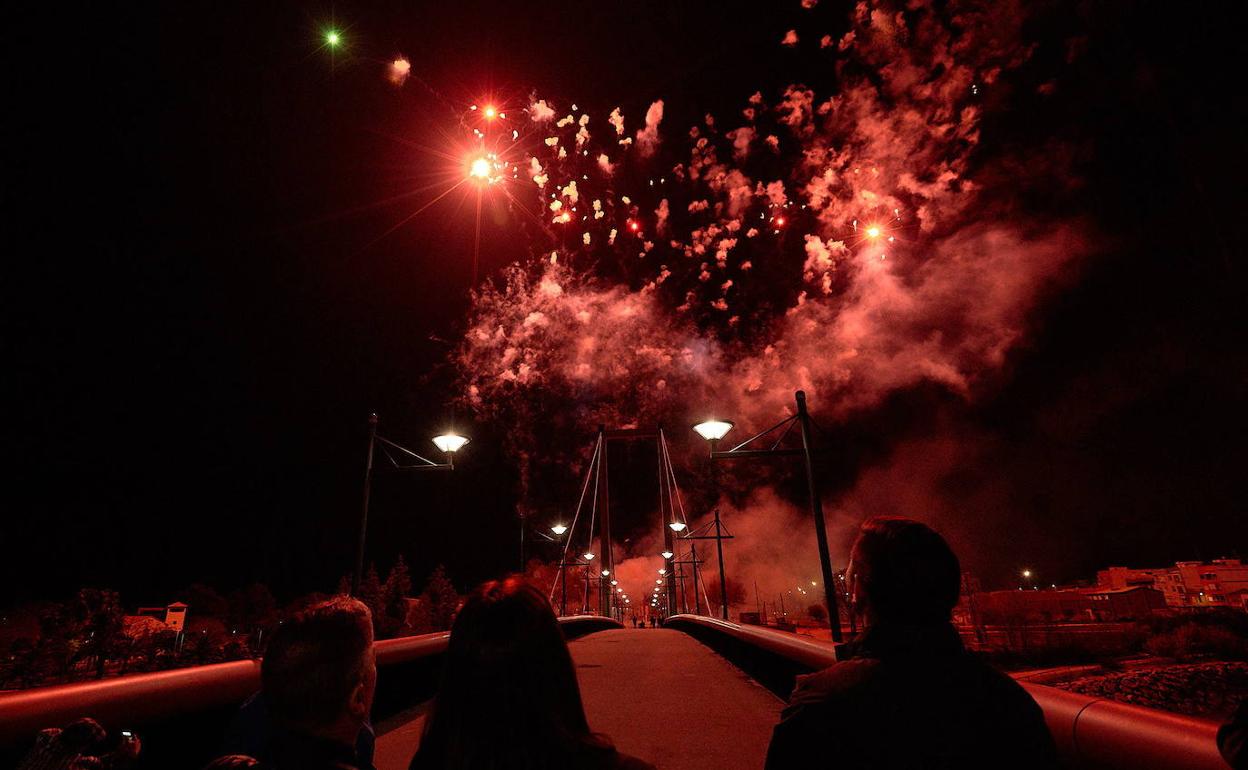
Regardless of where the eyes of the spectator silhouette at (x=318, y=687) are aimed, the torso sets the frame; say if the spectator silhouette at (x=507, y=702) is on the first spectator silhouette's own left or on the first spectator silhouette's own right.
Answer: on the first spectator silhouette's own right

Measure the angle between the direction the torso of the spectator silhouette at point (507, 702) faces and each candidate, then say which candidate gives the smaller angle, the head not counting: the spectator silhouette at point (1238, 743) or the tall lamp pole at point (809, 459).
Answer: the tall lamp pole

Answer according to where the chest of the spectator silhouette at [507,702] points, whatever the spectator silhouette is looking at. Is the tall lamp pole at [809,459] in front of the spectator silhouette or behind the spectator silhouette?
in front

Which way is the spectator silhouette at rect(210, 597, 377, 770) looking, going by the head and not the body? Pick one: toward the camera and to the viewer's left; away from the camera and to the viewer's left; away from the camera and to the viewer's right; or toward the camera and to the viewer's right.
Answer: away from the camera and to the viewer's right

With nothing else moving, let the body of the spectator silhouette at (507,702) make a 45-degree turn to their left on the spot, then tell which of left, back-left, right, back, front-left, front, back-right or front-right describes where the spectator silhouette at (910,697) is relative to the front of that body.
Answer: back-right

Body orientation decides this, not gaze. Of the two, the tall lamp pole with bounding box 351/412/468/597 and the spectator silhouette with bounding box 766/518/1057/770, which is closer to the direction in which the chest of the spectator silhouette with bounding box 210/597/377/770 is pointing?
the tall lamp pole

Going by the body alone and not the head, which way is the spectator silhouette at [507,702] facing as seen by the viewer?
away from the camera

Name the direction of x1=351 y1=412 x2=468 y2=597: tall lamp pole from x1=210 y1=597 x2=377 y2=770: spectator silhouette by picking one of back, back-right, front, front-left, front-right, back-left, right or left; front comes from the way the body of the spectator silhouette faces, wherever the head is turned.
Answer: front-left

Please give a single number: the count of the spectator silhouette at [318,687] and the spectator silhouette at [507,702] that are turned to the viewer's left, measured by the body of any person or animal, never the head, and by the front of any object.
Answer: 0

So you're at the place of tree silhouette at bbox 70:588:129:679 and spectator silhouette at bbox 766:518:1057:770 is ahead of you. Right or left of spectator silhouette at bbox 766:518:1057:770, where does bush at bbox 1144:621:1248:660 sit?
left

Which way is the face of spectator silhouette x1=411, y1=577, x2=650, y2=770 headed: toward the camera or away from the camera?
away from the camera

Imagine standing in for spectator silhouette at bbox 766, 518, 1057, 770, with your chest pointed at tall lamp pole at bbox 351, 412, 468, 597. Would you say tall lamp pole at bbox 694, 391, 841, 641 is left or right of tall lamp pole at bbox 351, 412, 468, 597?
right

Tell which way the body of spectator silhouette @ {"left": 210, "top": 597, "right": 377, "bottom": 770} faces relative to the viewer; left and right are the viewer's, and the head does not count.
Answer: facing away from the viewer and to the right of the viewer
